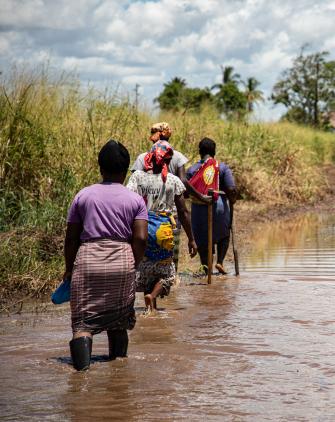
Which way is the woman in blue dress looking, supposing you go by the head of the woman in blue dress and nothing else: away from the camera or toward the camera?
away from the camera

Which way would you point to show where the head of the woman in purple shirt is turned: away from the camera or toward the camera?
away from the camera

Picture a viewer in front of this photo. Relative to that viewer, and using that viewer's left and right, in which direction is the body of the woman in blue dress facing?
facing away from the viewer

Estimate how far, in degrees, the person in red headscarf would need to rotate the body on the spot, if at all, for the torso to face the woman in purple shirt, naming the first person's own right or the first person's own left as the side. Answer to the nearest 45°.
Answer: approximately 180°

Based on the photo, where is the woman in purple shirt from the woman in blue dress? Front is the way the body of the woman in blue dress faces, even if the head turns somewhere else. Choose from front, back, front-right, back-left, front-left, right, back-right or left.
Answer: back

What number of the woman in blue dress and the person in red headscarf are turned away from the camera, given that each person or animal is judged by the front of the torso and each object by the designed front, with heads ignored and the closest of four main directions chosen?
2

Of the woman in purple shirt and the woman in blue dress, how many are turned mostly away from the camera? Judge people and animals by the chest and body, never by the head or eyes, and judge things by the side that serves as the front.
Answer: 2

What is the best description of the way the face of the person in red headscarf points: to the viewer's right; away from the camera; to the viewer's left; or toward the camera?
away from the camera

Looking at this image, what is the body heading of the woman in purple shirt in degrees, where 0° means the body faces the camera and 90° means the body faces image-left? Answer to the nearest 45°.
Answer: approximately 180°

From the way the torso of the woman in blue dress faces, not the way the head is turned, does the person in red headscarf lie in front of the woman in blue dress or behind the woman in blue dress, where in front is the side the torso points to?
behind

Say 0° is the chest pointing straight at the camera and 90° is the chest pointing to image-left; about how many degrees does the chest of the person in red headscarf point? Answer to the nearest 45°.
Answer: approximately 180°
